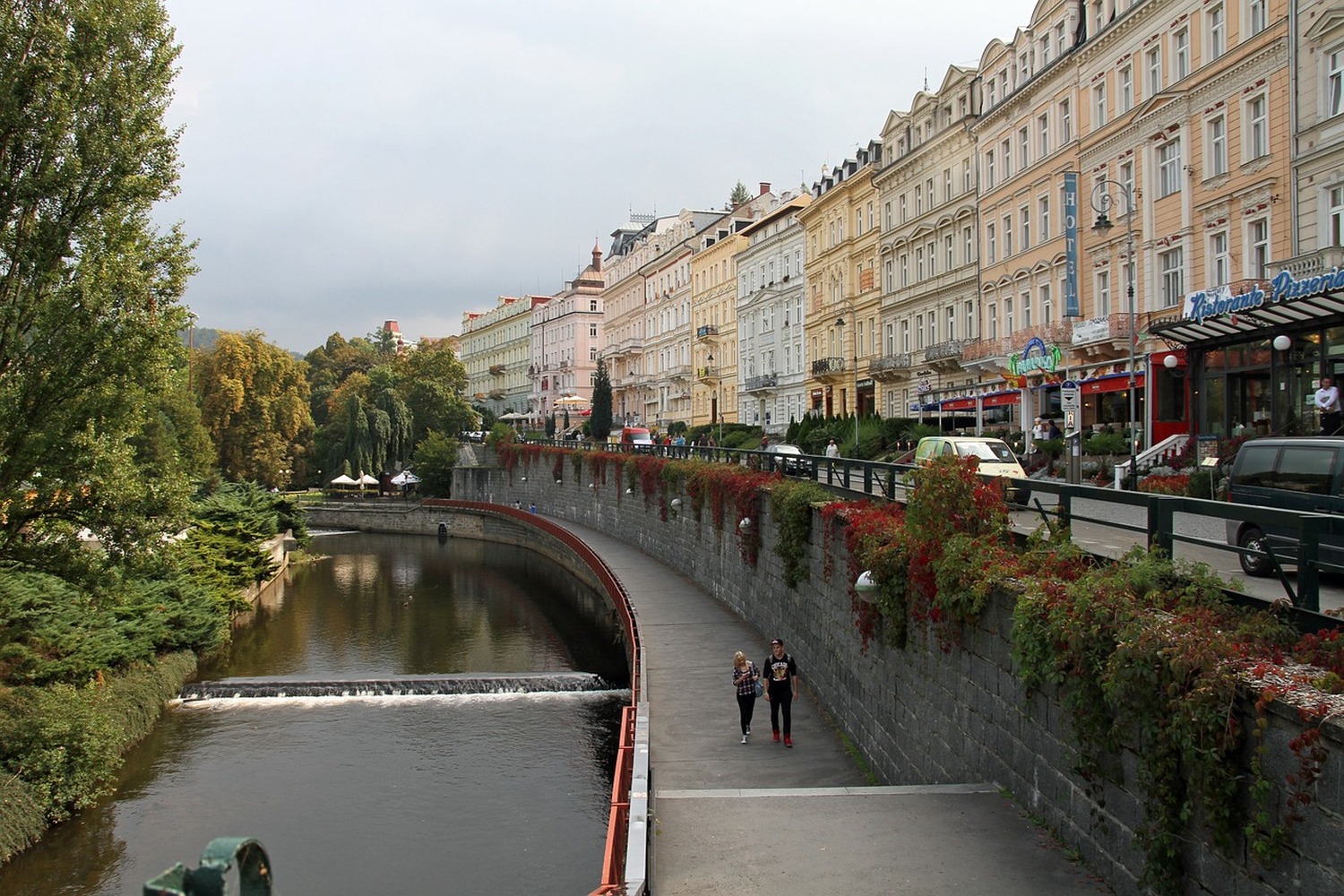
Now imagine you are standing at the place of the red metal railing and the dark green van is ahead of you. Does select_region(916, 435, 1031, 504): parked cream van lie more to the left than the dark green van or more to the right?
left

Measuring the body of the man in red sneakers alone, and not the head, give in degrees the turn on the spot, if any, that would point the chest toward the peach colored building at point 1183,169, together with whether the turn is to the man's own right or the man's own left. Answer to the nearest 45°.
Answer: approximately 135° to the man's own left

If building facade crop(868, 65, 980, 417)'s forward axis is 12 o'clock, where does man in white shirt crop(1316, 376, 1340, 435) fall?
The man in white shirt is roughly at 10 o'clock from the building facade.

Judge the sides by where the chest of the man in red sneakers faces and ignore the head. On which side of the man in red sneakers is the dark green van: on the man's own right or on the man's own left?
on the man's own left

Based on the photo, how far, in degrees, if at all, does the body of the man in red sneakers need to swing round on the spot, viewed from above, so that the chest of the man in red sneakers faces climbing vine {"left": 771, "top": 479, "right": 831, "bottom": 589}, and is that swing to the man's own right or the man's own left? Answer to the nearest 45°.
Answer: approximately 180°

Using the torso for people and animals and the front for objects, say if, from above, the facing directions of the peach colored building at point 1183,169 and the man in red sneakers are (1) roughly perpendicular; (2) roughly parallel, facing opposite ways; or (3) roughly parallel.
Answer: roughly perpendicular

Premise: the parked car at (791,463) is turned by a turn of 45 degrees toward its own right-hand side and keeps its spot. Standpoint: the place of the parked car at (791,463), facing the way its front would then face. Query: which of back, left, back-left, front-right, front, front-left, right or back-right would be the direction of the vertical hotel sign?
back-left

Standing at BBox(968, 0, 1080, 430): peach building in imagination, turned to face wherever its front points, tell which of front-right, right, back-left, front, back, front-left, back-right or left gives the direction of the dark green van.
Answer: front-left

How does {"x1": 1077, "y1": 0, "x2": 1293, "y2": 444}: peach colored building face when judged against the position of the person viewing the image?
facing the viewer and to the left of the viewer

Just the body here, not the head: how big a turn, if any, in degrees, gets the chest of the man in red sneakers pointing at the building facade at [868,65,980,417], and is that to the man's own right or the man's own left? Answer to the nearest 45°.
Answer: approximately 180°

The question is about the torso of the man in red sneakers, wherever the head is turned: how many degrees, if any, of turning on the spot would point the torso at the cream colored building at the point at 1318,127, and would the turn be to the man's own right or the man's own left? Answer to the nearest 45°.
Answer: approximately 135° to the man's own left

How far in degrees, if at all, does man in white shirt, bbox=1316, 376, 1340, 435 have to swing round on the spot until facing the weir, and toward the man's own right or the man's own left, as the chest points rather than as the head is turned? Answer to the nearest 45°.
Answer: approximately 45° to the man's own right

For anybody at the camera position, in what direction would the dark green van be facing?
facing the viewer and to the right of the viewer

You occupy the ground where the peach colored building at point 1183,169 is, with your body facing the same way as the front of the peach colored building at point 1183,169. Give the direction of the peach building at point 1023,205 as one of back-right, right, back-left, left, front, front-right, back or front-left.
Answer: right
